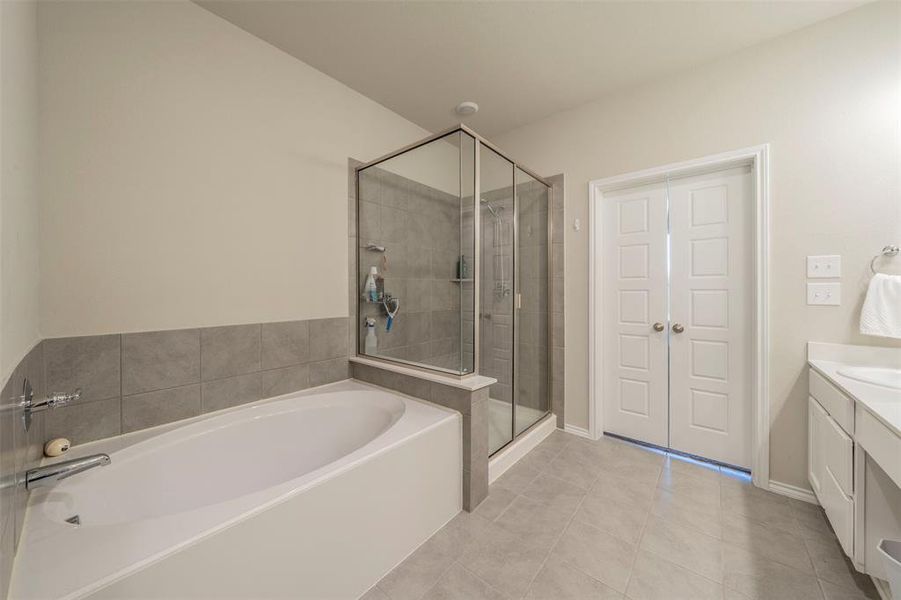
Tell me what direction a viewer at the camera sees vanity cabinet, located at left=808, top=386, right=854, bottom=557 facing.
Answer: facing to the left of the viewer

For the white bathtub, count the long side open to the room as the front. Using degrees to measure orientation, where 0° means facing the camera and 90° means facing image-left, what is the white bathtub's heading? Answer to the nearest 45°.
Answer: approximately 315°

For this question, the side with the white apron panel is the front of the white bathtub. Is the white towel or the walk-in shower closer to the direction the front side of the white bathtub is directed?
the white towel

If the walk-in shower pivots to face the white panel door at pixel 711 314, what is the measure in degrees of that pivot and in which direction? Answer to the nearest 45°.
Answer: approximately 45° to its left

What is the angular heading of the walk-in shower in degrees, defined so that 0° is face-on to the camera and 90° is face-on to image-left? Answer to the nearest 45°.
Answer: approximately 315°

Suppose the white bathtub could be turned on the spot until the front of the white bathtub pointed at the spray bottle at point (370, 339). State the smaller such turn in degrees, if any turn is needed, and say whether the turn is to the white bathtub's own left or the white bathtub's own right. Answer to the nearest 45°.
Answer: approximately 90° to the white bathtub's own left
